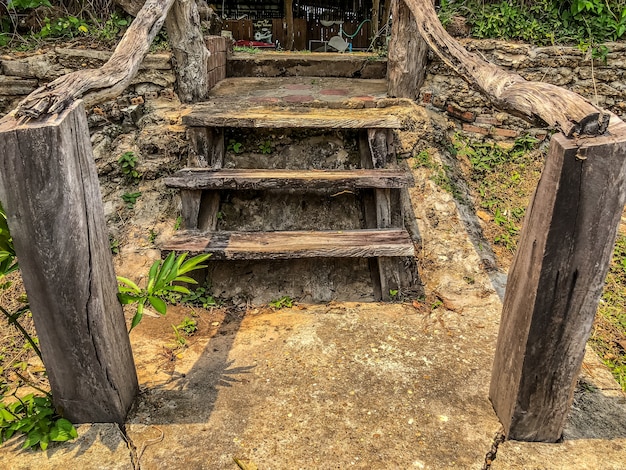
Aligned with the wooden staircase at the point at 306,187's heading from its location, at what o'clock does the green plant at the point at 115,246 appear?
The green plant is roughly at 3 o'clock from the wooden staircase.

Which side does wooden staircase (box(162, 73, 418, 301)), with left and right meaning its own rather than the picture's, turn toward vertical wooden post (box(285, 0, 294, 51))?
back

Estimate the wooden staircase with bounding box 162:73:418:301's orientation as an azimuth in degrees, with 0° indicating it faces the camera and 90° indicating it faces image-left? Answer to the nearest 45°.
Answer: approximately 0°

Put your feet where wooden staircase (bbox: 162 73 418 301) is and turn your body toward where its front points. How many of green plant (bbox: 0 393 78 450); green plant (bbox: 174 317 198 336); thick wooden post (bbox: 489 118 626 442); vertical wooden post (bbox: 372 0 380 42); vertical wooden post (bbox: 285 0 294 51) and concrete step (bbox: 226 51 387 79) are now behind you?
3

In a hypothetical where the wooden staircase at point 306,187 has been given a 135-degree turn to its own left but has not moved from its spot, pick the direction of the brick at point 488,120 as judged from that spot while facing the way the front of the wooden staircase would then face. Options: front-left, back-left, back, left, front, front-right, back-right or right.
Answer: front

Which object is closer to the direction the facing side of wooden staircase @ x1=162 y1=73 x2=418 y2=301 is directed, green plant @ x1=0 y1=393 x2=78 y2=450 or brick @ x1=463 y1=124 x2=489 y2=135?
the green plant

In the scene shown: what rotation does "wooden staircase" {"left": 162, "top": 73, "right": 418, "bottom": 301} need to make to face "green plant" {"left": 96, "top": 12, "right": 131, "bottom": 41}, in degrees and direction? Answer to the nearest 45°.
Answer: approximately 135° to its right

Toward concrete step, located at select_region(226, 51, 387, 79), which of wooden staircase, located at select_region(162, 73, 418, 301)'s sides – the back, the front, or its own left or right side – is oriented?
back

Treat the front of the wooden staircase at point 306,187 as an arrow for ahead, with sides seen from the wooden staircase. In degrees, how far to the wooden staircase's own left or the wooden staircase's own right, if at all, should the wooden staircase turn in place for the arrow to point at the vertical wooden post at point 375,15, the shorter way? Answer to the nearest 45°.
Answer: approximately 180°

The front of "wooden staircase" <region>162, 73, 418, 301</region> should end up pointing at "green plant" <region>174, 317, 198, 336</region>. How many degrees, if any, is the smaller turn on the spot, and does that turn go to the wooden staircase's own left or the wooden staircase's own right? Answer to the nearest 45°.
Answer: approximately 45° to the wooden staircase's own right

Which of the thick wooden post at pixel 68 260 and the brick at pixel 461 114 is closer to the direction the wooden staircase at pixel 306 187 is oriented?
the thick wooden post

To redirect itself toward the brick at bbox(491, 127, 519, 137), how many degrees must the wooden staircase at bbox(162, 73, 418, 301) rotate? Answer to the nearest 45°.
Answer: approximately 135° to its left
